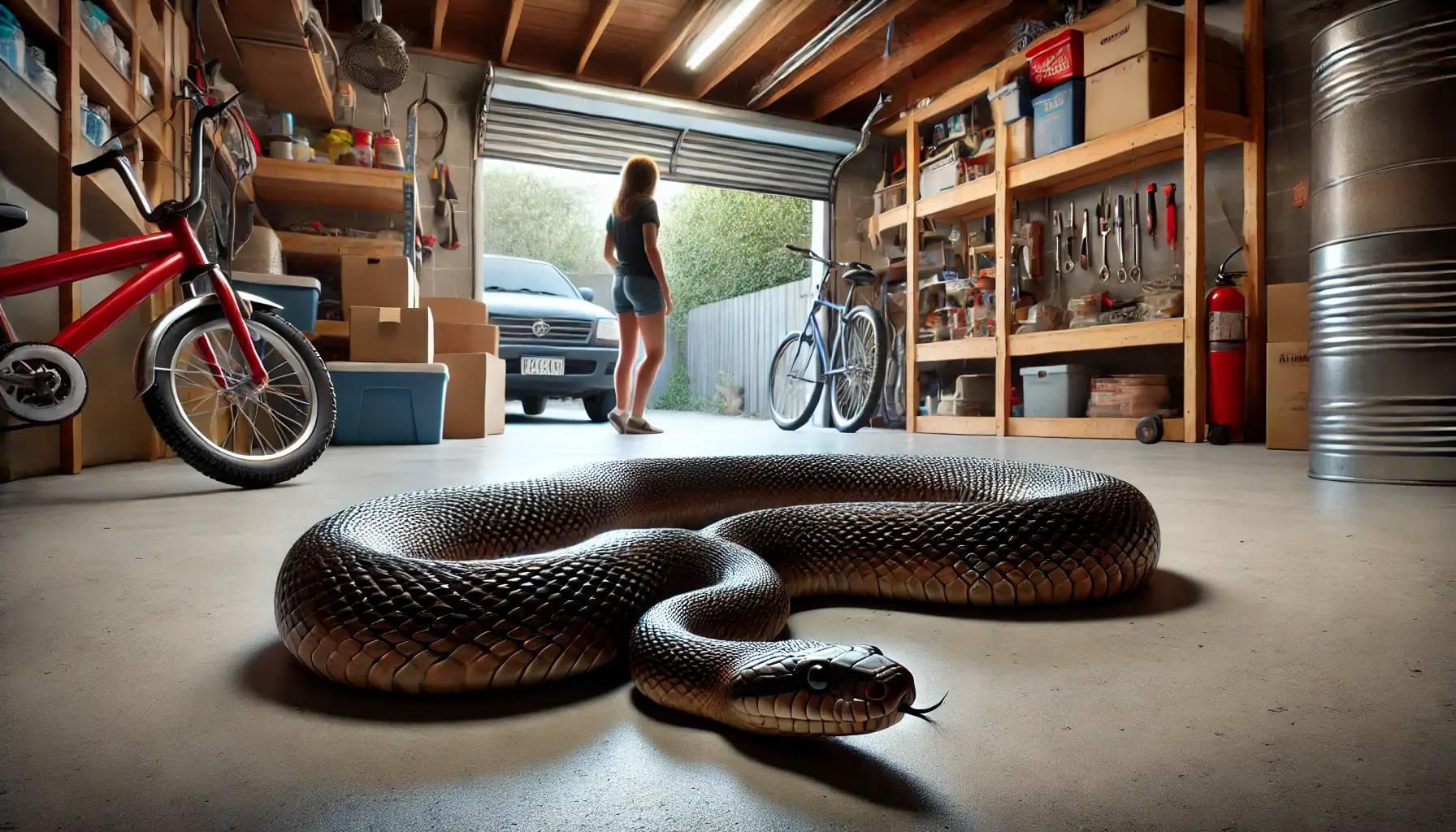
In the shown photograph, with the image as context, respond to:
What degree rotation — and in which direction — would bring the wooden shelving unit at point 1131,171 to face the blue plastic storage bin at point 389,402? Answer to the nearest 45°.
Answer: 0° — it already faces it

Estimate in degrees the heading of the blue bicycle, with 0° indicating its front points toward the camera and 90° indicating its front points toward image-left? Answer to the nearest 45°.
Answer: approximately 135°

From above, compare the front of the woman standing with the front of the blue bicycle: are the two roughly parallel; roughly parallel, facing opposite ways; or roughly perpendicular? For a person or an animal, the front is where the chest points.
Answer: roughly perpendicular

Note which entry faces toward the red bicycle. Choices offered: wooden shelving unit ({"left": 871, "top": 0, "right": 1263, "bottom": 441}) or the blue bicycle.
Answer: the wooden shelving unit

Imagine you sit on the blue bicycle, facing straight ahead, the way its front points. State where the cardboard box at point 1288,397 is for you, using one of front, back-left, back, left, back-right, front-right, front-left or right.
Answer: back

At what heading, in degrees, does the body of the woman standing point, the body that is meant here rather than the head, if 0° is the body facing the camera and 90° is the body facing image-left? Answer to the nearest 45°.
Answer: approximately 225°

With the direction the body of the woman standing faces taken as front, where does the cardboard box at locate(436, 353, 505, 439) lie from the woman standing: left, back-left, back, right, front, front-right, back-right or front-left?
back-left

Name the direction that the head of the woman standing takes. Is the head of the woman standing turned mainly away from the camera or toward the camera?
away from the camera

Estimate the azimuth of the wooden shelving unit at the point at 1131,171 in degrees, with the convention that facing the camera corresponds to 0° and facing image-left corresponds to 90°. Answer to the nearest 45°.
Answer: approximately 45°

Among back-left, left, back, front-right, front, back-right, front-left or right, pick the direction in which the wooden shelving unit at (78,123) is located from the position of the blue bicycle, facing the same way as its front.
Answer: left

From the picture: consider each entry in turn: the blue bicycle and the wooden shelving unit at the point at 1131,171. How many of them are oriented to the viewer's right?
0

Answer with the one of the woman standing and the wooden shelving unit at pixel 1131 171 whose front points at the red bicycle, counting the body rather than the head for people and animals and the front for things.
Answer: the wooden shelving unit
